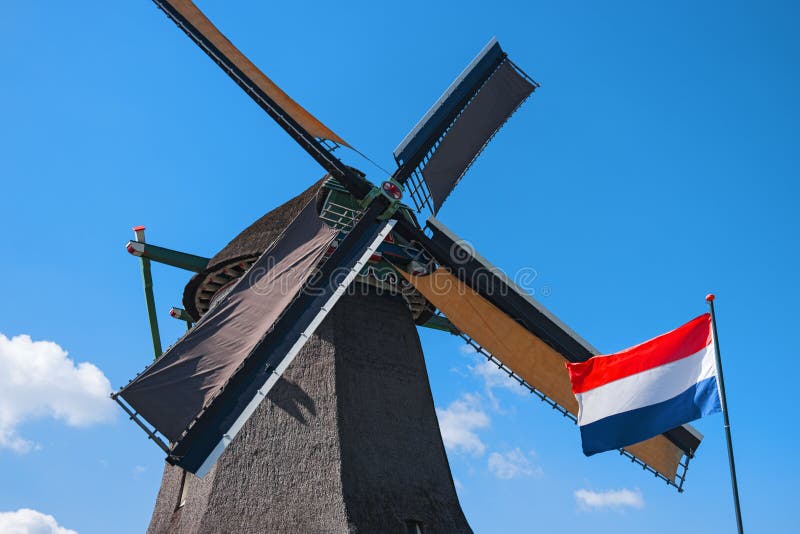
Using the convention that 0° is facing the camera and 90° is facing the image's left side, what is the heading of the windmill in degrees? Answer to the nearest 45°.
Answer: approximately 315°
